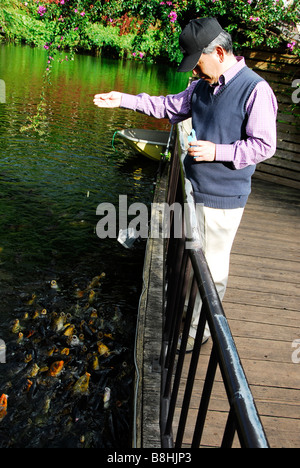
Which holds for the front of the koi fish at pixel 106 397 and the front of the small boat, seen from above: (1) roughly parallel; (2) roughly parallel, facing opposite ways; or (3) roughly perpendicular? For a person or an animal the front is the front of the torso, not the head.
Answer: roughly perpendicular

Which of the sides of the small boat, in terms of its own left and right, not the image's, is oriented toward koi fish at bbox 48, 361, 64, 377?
left

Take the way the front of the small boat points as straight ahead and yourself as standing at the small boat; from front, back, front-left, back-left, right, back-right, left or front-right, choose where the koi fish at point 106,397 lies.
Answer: left

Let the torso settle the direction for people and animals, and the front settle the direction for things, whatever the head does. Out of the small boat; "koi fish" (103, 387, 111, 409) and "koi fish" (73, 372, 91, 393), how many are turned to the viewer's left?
1

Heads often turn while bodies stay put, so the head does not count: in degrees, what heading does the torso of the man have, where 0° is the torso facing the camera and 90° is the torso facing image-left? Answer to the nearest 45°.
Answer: approximately 45°

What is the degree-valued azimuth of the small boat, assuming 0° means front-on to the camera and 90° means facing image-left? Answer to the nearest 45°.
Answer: approximately 90°

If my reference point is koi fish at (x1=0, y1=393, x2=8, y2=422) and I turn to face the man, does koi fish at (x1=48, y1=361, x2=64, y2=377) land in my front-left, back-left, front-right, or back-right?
front-left

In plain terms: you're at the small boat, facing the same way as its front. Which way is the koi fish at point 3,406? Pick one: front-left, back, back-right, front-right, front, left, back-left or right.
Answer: left
